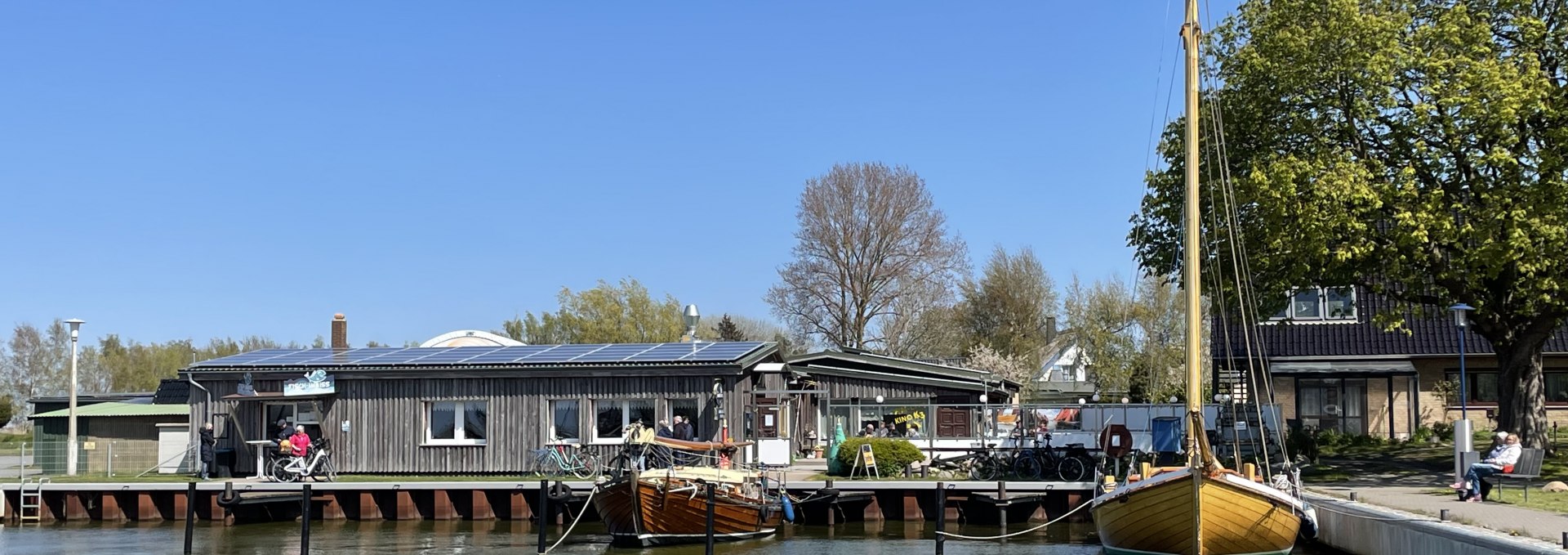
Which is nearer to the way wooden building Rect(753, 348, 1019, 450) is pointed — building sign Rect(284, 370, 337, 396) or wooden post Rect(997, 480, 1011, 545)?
the wooden post

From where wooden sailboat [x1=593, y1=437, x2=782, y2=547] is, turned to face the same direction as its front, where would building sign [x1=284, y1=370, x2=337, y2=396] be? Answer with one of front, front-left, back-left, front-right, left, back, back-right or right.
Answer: right

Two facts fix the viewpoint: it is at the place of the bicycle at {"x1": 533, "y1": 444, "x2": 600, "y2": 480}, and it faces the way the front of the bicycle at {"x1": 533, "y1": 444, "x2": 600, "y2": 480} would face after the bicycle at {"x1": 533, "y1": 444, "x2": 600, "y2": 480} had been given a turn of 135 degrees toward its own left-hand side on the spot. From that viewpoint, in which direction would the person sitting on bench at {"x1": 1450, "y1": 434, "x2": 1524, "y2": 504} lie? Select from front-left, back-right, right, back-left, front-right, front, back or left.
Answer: front

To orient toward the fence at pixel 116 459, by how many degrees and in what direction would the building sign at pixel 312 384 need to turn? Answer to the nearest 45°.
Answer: approximately 135° to its right

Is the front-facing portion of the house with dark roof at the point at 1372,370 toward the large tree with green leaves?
yes

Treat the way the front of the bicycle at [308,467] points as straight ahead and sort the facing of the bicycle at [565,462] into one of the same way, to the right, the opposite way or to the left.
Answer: the opposite way

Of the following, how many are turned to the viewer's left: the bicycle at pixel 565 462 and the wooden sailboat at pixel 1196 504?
1

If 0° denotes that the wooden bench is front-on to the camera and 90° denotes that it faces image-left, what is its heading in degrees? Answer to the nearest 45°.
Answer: approximately 45°

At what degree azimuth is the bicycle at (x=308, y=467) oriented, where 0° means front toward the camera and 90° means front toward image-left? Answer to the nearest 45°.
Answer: approximately 270°

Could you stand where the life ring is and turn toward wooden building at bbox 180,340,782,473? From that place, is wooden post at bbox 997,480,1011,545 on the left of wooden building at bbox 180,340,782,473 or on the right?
left

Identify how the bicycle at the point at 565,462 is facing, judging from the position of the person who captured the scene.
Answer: facing to the left of the viewer

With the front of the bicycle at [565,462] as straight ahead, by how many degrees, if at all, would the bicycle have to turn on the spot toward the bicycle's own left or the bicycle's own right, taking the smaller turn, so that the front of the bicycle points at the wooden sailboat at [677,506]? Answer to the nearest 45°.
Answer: approximately 90° to the bicycle's own left

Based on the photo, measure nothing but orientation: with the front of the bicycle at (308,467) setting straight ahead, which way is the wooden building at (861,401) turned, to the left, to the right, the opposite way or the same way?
to the right

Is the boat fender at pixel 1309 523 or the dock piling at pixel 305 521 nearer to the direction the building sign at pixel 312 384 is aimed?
the dock piling
